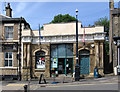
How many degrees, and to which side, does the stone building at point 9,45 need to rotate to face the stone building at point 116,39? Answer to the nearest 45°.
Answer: approximately 90° to its left

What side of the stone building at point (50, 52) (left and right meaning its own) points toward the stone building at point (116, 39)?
left

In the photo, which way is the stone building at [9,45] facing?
toward the camera

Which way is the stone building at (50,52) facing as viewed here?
toward the camera
